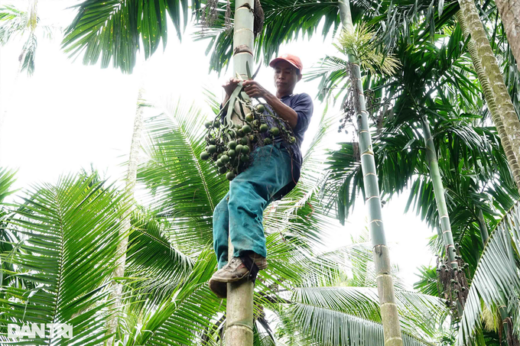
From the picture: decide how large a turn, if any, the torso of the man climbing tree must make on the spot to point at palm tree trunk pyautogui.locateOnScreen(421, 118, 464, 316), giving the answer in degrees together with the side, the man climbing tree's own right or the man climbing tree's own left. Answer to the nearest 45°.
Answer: approximately 180°

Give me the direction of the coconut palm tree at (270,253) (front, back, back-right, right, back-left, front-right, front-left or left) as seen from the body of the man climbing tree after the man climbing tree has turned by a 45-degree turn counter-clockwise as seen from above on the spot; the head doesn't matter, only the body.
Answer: back

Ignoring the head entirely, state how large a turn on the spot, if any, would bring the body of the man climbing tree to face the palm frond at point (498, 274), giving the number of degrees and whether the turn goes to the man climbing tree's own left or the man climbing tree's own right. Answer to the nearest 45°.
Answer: approximately 180°

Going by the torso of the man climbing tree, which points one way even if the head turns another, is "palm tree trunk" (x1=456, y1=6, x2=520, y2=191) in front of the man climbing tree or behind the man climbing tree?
behind

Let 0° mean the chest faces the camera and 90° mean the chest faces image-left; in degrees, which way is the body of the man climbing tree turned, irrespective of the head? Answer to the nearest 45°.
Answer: approximately 45°

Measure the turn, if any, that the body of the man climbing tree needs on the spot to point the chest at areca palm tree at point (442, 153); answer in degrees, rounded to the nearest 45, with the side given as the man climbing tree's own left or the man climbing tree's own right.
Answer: approximately 180°

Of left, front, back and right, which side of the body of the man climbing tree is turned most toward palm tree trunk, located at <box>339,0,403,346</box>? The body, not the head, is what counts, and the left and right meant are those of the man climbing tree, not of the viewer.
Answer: back
